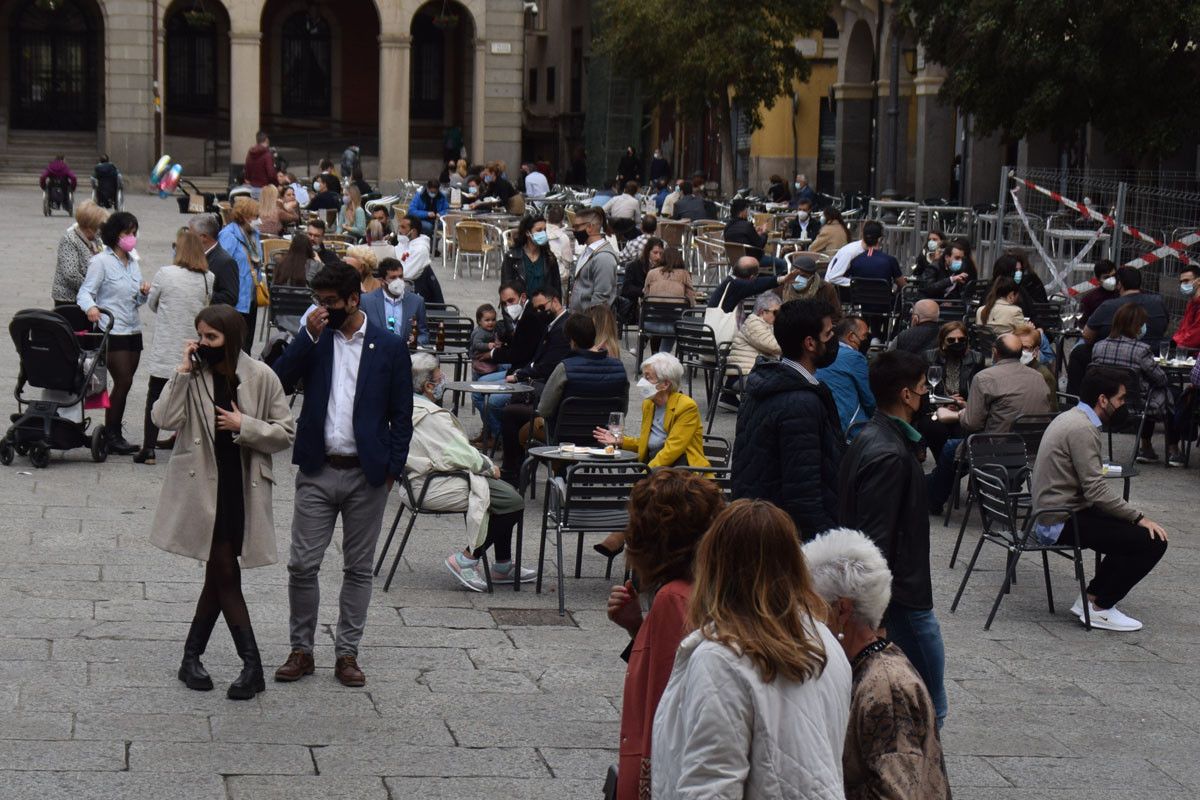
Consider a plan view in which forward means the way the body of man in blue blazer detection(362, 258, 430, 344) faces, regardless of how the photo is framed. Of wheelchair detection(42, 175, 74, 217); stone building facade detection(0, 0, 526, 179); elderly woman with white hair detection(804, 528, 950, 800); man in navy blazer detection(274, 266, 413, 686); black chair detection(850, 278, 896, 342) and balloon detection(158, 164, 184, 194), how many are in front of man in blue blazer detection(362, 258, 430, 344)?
2

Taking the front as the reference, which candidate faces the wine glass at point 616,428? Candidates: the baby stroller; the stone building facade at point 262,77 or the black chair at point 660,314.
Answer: the stone building facade

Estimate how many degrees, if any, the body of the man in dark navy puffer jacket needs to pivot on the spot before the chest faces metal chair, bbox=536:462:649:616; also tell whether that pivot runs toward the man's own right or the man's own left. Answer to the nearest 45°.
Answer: approximately 45° to the man's own left

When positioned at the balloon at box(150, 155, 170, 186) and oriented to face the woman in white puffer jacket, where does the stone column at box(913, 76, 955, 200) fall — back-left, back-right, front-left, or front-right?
front-left

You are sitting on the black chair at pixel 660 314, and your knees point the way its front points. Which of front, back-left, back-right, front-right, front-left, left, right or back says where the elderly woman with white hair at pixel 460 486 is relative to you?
back

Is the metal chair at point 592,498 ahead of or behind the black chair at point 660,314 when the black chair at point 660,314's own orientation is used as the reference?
behind

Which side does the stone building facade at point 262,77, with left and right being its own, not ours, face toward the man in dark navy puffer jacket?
front

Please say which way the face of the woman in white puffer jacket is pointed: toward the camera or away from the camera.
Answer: away from the camera

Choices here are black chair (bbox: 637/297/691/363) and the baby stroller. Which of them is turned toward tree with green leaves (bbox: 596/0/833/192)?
the black chair

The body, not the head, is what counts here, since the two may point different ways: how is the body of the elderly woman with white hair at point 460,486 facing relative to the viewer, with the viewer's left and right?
facing to the right of the viewer

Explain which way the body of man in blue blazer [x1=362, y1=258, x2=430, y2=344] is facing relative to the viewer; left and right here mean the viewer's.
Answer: facing the viewer

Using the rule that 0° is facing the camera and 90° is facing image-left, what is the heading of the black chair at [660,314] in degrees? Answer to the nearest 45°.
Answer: approximately 180°

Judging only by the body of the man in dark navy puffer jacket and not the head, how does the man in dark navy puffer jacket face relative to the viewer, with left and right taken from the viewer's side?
facing away from the viewer and to the right of the viewer

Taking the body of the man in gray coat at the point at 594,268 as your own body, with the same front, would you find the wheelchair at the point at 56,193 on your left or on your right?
on your right

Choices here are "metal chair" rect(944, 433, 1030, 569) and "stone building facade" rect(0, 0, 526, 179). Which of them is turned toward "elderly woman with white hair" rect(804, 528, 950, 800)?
the stone building facade

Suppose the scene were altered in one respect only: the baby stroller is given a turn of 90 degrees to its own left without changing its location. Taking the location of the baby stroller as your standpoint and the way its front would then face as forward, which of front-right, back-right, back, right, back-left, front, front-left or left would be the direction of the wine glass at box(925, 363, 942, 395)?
front-left

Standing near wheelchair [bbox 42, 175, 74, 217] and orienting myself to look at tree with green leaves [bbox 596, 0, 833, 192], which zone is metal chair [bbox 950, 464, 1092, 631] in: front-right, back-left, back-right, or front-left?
front-right

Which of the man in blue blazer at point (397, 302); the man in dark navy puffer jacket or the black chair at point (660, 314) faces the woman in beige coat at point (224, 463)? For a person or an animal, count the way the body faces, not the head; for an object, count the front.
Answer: the man in blue blazer

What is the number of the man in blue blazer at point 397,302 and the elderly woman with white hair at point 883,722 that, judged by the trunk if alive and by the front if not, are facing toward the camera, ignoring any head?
1

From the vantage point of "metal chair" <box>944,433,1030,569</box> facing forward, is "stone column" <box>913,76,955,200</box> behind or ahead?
ahead

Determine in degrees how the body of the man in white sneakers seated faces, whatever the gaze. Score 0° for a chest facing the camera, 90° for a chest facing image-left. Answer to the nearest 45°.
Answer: approximately 270°
